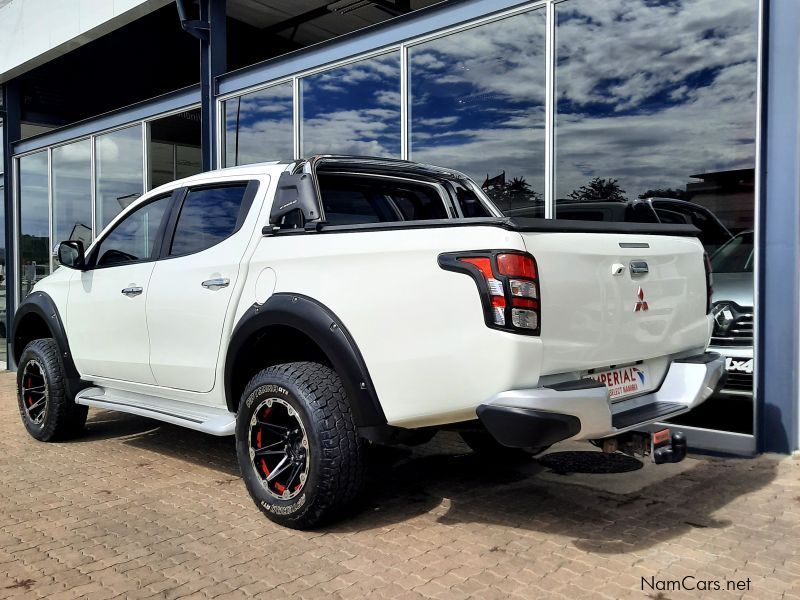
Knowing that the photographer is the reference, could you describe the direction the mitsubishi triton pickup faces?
facing away from the viewer and to the left of the viewer

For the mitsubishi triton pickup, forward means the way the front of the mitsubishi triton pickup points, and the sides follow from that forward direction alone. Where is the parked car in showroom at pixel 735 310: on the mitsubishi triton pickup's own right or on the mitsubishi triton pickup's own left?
on the mitsubishi triton pickup's own right

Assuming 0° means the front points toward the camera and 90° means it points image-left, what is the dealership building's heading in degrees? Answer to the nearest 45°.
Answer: approximately 45°

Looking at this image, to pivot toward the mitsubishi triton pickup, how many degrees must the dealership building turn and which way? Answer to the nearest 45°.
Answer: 0° — it already faces it

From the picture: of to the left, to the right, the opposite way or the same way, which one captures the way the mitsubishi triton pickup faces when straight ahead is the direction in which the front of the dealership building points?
to the right
